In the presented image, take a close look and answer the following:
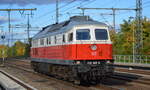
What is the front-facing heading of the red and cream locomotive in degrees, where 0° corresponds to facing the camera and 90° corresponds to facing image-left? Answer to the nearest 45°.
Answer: approximately 315°

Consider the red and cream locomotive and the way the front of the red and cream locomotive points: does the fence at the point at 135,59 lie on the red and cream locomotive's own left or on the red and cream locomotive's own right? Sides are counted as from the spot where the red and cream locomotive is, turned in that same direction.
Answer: on the red and cream locomotive's own left
